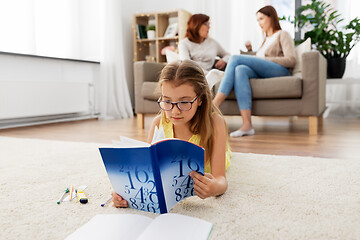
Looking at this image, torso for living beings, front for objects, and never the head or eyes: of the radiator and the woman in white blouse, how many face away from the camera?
0

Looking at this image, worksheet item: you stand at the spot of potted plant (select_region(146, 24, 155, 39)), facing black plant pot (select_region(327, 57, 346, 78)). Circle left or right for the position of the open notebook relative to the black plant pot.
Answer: right

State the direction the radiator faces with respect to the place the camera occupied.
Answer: facing the viewer and to the right of the viewer

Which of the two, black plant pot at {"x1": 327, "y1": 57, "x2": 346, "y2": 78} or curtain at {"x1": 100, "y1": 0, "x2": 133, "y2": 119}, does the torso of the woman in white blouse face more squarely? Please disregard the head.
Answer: the black plant pot

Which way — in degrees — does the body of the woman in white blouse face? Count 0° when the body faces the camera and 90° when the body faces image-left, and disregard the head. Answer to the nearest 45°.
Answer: approximately 315°

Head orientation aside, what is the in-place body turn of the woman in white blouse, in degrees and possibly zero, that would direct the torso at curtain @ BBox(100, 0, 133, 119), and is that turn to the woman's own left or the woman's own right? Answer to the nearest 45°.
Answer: approximately 180°

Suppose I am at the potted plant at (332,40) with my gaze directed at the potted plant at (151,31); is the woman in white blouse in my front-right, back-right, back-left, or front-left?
front-left

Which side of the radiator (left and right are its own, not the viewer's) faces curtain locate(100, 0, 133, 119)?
left

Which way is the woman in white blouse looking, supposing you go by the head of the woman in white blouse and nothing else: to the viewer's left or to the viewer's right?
to the viewer's right

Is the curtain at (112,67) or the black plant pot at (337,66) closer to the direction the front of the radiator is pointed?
the black plant pot

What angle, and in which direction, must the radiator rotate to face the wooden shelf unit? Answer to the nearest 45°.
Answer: approximately 90° to its left

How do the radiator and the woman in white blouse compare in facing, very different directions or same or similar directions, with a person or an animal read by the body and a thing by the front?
same or similar directions

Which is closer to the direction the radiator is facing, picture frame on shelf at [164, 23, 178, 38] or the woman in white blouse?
the woman in white blouse

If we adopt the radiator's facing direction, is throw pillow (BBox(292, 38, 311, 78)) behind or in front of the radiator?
in front

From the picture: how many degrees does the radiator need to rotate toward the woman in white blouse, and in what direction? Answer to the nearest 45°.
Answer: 0° — it already faces them

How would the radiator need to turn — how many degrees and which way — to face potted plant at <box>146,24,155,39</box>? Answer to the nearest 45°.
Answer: approximately 90° to its left
